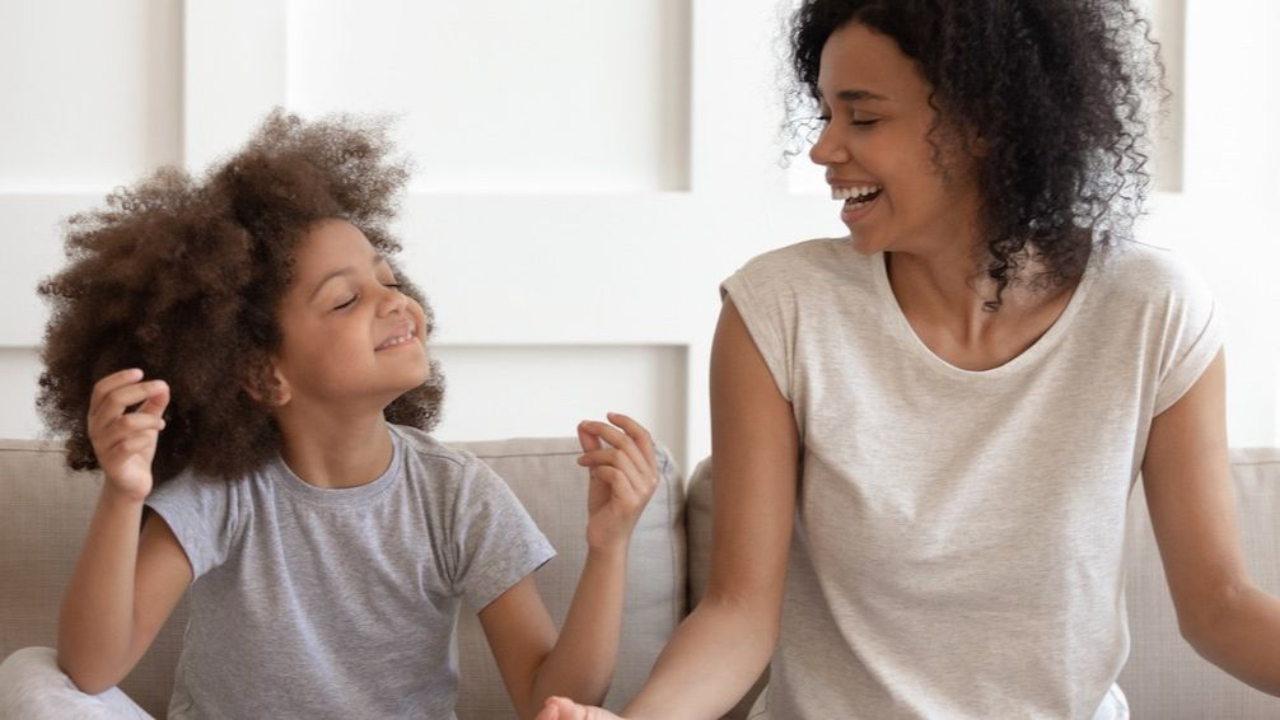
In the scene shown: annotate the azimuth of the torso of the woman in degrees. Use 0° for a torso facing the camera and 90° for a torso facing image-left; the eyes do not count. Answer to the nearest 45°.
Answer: approximately 0°

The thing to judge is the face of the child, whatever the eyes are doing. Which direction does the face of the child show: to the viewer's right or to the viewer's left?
to the viewer's right
